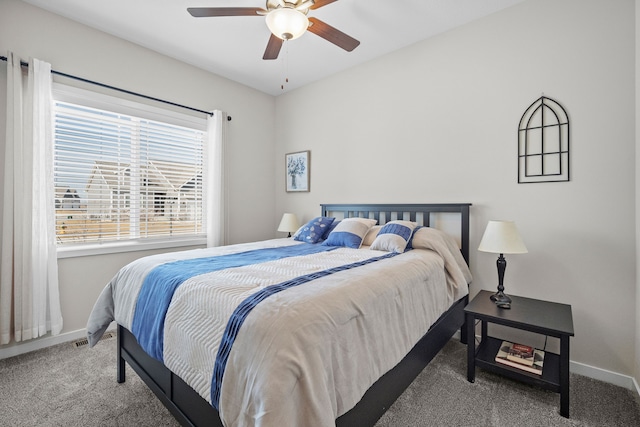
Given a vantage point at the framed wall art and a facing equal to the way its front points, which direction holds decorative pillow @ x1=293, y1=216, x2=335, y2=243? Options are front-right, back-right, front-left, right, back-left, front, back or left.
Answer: front-left

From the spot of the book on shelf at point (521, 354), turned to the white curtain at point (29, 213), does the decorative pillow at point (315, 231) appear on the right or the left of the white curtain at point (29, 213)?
right

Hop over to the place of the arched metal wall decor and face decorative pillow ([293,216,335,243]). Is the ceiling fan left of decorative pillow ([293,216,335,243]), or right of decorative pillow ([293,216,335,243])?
left

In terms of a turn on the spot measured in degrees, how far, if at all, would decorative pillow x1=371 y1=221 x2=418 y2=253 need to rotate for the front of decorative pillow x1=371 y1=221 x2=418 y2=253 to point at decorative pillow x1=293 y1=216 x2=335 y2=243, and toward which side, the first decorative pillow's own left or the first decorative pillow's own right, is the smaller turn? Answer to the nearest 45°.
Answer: approximately 90° to the first decorative pillow's own right

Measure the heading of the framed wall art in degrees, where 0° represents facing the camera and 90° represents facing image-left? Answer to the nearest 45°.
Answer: approximately 45°

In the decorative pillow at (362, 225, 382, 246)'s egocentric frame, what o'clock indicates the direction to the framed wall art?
The framed wall art is roughly at 3 o'clock from the decorative pillow.

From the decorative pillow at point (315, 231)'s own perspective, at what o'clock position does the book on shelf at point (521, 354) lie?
The book on shelf is roughly at 9 o'clock from the decorative pillow.

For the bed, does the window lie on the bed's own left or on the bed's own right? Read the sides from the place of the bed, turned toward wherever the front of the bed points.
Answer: on the bed's own right

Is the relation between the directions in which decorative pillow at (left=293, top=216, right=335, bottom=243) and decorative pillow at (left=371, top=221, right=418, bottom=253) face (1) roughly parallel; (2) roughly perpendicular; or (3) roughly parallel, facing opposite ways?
roughly parallel

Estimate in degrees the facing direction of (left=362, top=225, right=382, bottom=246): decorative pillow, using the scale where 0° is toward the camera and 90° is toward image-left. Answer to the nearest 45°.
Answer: approximately 45°

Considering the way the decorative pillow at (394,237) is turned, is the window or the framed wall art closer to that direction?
the window

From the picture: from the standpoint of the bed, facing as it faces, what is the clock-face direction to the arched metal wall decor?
The arched metal wall decor is roughly at 7 o'clock from the bed.

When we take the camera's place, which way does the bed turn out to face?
facing the viewer and to the left of the viewer

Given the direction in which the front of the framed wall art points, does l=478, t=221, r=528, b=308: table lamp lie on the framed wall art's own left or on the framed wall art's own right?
on the framed wall art's own left

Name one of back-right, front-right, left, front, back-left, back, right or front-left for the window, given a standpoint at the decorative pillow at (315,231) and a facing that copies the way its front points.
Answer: front-right

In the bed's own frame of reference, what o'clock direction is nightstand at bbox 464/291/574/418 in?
The nightstand is roughly at 7 o'clock from the bed.
